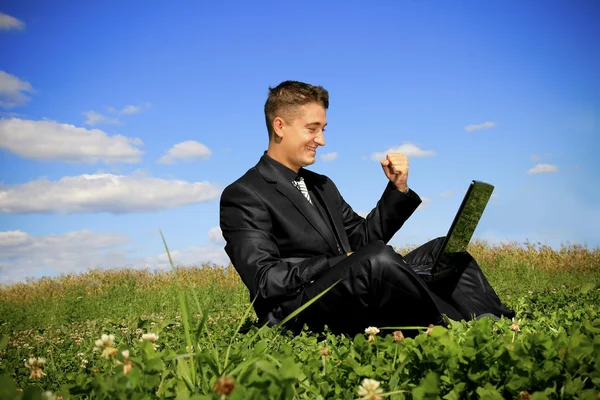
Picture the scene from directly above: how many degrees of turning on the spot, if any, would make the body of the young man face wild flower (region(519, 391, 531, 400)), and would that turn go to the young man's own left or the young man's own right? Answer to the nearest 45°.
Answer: approximately 45° to the young man's own right

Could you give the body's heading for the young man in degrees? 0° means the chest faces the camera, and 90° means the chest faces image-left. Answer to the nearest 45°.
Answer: approximately 315°
